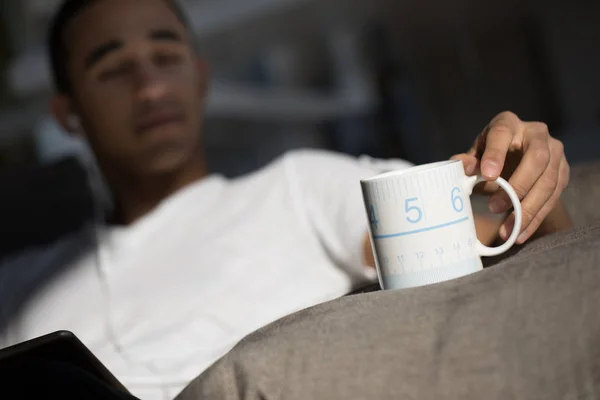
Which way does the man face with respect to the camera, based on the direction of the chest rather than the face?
toward the camera
